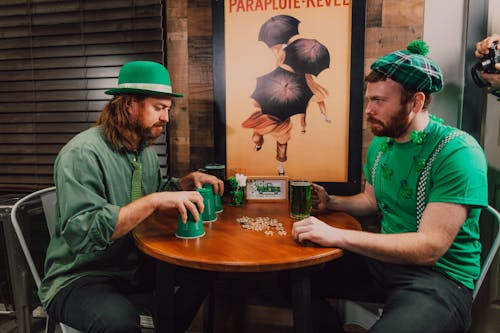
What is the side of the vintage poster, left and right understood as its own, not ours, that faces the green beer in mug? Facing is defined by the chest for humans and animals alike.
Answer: front

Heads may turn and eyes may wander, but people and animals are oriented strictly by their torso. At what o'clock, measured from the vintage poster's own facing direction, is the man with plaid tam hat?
The man with plaid tam hat is roughly at 11 o'clock from the vintage poster.

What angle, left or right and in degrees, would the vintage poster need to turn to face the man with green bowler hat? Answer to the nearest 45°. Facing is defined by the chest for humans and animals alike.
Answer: approximately 45° to its right

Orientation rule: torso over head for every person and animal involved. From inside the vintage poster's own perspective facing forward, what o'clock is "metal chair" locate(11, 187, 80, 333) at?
The metal chair is roughly at 2 o'clock from the vintage poster.

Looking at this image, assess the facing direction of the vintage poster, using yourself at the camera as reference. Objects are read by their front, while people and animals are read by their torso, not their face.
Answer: facing the viewer

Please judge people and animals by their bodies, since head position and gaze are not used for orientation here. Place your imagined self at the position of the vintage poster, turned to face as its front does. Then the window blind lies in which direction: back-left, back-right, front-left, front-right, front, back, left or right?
right
